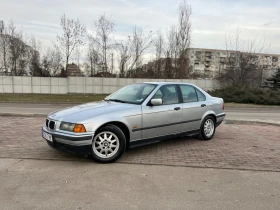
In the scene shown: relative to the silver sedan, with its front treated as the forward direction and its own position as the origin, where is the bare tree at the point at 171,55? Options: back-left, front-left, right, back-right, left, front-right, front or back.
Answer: back-right

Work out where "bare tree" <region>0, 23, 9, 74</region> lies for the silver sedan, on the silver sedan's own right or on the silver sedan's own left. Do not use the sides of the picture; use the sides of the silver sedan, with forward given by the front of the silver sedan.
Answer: on the silver sedan's own right

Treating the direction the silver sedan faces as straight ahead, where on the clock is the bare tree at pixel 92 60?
The bare tree is roughly at 4 o'clock from the silver sedan.

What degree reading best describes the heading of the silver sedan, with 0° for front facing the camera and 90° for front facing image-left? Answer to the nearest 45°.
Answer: approximately 45°

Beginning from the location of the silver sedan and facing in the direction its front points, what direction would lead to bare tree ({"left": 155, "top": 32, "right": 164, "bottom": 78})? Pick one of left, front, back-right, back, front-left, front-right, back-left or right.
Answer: back-right
